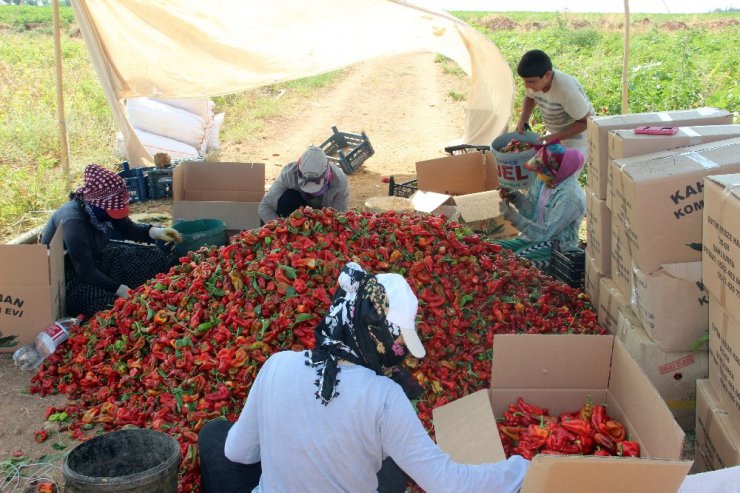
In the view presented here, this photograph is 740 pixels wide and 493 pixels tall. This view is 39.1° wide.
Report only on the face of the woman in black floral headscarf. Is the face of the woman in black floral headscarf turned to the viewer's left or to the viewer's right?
to the viewer's right

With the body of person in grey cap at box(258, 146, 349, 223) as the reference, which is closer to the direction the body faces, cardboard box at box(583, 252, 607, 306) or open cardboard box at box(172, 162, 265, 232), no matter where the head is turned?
the cardboard box

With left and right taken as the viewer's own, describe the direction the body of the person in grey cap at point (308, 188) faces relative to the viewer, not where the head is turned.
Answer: facing the viewer

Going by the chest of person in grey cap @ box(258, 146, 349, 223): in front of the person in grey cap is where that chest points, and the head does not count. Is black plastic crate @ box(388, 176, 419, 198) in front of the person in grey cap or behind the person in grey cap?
behind

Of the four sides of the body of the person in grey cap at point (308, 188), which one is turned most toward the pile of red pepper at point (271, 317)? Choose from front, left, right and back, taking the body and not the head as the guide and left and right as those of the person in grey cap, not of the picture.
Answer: front

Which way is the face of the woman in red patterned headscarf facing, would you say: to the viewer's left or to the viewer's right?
to the viewer's right

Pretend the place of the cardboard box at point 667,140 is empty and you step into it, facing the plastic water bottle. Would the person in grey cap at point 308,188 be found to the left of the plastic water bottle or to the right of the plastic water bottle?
right

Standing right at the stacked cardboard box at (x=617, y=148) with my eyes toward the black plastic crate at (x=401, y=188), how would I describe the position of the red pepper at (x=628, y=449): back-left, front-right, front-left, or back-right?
back-left

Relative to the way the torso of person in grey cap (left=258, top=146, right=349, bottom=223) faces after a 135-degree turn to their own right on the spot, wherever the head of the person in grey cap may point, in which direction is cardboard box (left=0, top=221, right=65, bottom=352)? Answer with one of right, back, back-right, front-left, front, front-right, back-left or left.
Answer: left

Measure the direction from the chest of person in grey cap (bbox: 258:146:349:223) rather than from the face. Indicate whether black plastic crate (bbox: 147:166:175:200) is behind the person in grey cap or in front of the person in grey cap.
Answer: behind

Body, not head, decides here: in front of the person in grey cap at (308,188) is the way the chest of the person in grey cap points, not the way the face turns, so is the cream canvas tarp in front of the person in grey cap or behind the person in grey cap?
behind

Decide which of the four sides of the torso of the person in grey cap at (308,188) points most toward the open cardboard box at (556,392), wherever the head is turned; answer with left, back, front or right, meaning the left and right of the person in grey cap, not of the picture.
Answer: front
